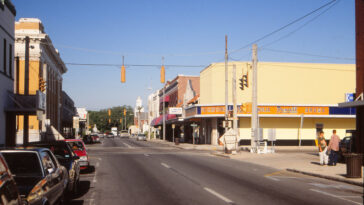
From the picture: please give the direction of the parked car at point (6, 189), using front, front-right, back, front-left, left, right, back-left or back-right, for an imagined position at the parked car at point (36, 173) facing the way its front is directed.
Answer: front-left

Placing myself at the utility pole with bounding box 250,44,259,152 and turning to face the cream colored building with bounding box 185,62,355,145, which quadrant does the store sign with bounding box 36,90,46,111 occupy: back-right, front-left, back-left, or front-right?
back-left

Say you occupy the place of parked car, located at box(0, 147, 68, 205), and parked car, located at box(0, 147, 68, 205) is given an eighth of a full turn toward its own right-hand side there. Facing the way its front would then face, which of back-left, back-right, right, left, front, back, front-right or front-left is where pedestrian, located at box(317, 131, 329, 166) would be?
back-right

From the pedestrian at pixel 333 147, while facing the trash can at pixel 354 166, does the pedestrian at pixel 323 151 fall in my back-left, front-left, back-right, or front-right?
back-right
